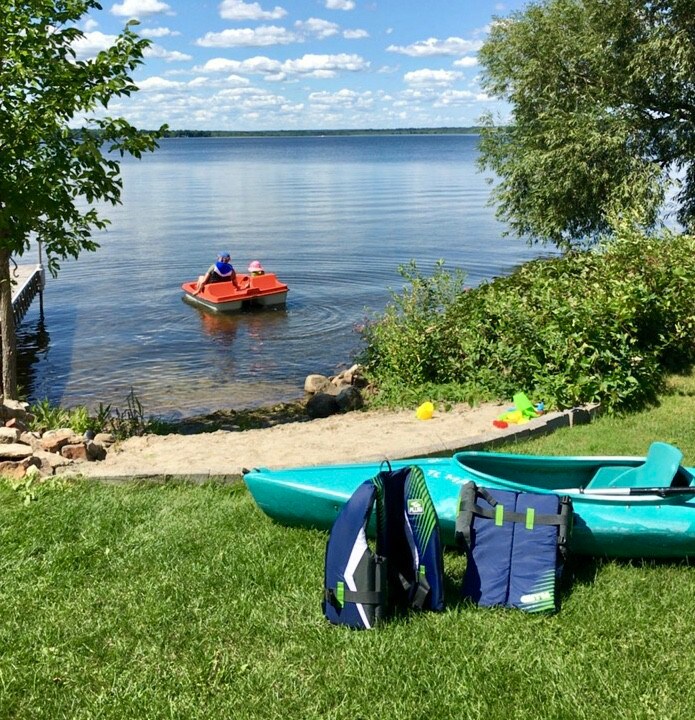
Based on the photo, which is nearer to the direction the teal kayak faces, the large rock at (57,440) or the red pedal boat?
the large rock

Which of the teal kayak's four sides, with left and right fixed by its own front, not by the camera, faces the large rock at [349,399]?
right

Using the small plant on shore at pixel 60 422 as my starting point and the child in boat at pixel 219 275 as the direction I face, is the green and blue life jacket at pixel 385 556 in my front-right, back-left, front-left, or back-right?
back-right

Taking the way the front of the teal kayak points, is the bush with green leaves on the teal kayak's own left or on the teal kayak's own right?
on the teal kayak's own right

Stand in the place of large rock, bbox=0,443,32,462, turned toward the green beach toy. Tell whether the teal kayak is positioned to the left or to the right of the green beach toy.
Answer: right

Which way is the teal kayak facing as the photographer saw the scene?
facing to the left of the viewer

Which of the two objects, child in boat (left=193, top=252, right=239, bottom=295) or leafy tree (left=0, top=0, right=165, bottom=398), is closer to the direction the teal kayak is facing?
the leafy tree

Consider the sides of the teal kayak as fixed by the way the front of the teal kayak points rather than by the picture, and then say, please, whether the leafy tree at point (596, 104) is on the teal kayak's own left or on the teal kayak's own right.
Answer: on the teal kayak's own right
